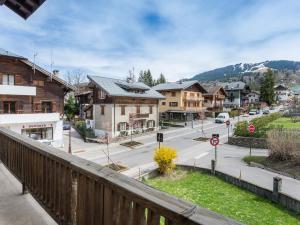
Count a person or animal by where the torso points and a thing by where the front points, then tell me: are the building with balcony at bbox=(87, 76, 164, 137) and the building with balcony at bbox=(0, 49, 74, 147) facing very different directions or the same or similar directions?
same or similar directions

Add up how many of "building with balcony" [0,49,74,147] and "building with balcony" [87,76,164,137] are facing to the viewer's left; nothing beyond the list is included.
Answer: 0

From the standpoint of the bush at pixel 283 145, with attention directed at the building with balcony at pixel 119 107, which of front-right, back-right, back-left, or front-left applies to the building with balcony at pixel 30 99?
front-left

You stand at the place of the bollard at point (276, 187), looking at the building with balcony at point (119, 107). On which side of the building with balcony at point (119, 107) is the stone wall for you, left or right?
right

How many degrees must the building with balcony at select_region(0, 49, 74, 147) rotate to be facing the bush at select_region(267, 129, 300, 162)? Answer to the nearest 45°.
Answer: approximately 45° to its left

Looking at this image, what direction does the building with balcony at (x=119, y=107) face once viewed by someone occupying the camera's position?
facing the viewer and to the right of the viewer

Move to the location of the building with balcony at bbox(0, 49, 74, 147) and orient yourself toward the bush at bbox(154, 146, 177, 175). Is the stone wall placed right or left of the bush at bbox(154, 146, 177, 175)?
left

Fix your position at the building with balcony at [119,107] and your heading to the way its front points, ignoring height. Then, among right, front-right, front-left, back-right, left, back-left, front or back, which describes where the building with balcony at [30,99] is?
right

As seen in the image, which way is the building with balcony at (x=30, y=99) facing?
toward the camera

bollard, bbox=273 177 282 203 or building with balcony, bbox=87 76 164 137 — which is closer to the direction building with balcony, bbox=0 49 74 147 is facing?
the bollard

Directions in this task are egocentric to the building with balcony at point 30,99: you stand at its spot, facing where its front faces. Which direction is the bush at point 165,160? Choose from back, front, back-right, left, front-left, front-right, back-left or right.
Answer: front-left
